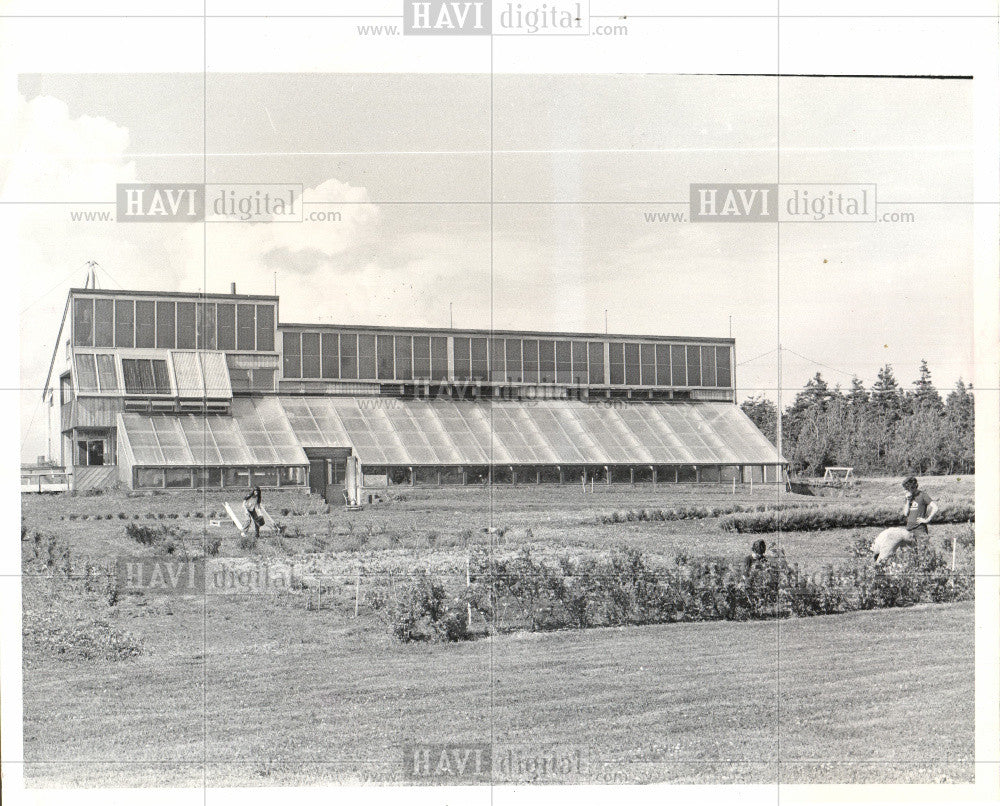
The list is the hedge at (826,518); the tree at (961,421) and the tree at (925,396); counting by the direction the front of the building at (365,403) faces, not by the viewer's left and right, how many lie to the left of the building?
3

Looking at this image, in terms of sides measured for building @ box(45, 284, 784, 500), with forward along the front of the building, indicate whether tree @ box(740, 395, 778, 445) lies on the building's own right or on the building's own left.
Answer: on the building's own left

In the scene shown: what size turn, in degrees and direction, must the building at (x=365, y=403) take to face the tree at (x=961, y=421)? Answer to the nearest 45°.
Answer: approximately 90° to its left

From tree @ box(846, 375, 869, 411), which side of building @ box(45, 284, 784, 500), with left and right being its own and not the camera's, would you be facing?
left

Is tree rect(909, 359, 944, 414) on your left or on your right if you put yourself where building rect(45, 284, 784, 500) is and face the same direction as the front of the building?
on your left

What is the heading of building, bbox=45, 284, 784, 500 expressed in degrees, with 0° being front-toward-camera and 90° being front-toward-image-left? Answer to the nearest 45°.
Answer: approximately 0°
